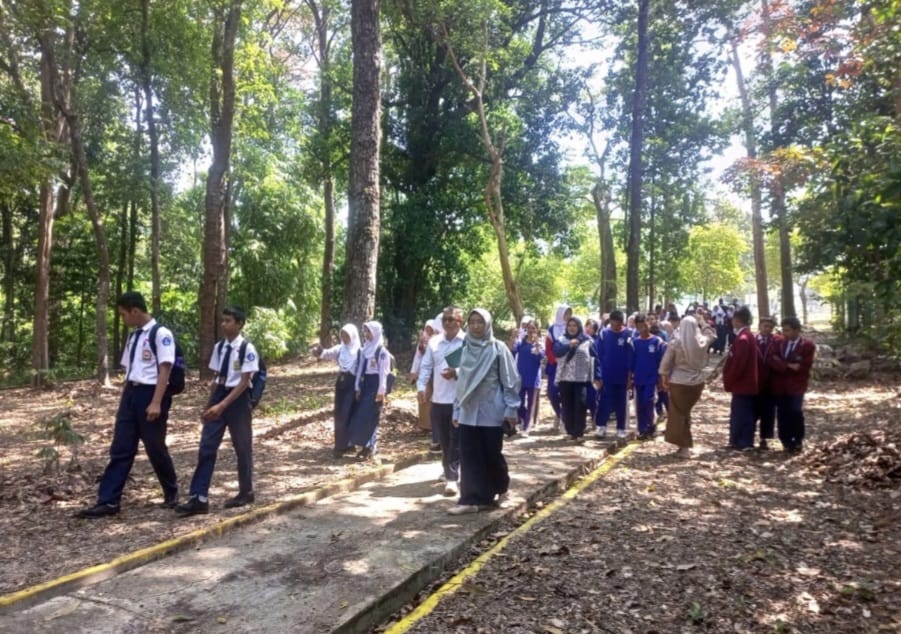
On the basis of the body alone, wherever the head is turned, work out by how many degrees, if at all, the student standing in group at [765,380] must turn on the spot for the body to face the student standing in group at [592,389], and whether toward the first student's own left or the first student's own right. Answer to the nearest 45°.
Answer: approximately 90° to the first student's own right

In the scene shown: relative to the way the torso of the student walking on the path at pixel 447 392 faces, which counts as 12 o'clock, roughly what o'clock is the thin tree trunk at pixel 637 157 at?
The thin tree trunk is roughly at 7 o'clock from the student walking on the path.

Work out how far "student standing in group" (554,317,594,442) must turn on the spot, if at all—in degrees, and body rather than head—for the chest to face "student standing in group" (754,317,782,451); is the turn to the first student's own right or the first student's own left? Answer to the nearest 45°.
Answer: approximately 90° to the first student's own left

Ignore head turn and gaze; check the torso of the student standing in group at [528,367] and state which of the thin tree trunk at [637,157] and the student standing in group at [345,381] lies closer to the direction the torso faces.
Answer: the student standing in group

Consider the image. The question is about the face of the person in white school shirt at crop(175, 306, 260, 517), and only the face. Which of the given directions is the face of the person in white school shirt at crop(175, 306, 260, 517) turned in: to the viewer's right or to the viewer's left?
to the viewer's left

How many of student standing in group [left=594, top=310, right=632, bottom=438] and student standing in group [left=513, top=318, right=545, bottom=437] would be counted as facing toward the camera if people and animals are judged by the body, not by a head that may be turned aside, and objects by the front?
2

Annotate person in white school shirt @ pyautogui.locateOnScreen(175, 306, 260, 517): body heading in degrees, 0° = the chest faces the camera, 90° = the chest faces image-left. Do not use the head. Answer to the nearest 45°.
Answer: approximately 45°

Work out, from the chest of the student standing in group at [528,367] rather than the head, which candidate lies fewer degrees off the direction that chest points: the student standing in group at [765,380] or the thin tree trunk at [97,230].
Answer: the student standing in group
